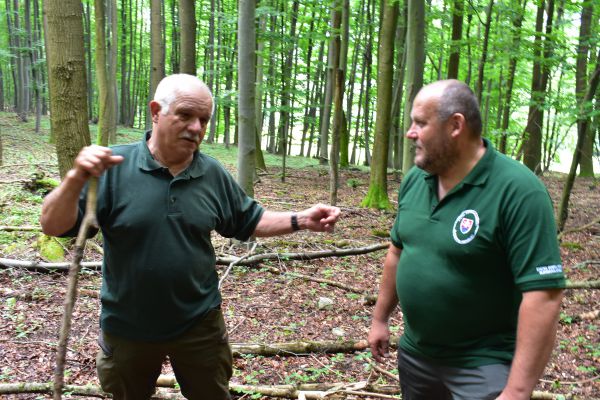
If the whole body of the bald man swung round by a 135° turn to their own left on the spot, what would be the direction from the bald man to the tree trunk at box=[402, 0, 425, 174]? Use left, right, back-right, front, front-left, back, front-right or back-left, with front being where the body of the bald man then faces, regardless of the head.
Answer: left

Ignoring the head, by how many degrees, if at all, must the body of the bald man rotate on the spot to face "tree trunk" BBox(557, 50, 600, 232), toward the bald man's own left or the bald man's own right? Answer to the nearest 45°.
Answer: approximately 135° to the bald man's own right

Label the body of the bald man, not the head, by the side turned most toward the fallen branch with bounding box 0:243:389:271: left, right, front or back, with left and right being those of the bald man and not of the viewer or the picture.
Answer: right

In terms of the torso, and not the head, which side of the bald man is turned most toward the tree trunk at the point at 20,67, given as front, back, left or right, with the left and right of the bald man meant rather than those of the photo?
right

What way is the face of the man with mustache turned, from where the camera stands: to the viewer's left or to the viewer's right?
to the viewer's right

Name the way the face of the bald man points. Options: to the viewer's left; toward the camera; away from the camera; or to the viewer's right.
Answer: to the viewer's left

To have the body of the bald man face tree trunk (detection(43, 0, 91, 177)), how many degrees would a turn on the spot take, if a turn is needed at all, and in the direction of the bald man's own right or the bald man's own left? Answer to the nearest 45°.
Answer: approximately 90° to the bald man's own right

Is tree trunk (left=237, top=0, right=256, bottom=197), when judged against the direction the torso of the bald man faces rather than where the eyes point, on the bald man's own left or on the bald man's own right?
on the bald man's own right

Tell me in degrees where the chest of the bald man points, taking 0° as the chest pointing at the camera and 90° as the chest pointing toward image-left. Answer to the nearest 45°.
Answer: approximately 45°

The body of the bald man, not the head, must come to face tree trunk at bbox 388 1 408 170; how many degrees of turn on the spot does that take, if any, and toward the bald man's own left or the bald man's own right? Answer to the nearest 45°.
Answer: approximately 135° to the bald man's own right

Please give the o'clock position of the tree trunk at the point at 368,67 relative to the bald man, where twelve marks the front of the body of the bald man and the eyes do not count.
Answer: The tree trunk is roughly at 4 o'clock from the bald man.

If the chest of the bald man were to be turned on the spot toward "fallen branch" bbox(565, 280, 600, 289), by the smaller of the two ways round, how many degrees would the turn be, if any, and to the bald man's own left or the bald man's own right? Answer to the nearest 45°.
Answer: approximately 135° to the bald man's own right

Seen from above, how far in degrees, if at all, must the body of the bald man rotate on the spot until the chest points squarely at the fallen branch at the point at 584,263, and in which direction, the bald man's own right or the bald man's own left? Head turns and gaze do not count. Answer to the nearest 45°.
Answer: approximately 135° to the bald man's own right
